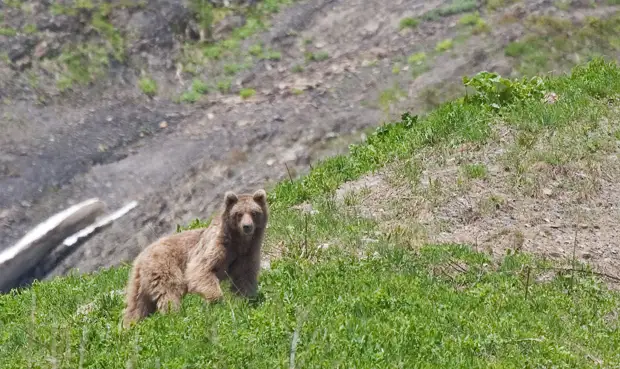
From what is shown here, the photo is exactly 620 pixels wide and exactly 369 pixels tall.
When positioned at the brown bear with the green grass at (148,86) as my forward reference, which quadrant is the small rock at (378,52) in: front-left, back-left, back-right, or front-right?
front-right

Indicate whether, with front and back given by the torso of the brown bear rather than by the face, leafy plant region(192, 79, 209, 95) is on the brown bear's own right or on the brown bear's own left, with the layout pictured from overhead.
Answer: on the brown bear's own left

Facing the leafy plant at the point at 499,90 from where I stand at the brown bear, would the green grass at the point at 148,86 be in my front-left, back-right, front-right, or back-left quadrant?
front-left

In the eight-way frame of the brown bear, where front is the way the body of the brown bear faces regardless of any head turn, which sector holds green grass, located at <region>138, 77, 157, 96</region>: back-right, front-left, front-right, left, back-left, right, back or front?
back-left

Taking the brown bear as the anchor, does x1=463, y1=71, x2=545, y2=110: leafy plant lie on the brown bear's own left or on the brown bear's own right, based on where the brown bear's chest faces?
on the brown bear's own left

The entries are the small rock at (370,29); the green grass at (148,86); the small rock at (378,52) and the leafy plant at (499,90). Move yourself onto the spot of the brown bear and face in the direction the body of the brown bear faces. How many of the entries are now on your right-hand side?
0

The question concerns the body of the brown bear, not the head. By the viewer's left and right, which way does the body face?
facing the viewer and to the right of the viewer

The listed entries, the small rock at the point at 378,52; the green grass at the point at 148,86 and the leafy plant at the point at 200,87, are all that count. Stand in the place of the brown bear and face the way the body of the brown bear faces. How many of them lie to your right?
0

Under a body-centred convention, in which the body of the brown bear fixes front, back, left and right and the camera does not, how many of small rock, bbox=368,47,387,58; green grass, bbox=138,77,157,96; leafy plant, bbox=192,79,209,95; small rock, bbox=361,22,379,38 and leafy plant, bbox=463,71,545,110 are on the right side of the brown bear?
0

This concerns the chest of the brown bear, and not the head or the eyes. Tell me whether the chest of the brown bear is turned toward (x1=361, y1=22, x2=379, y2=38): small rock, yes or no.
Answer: no

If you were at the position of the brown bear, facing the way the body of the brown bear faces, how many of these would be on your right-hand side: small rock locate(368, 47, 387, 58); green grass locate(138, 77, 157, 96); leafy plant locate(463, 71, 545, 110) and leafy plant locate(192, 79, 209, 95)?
0

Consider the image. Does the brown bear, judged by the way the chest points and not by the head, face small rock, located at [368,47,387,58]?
no
